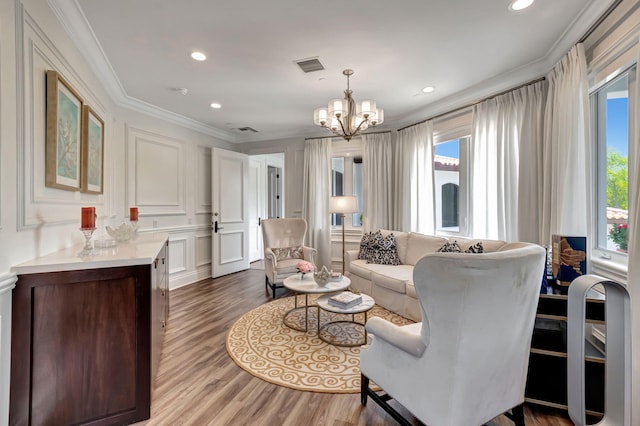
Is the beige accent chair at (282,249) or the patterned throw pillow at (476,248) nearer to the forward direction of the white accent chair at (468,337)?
the beige accent chair

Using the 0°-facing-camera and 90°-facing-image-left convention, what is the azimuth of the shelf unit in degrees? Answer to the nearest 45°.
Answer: approximately 45°

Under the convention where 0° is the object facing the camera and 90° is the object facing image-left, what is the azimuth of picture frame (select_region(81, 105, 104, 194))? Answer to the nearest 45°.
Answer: approximately 270°

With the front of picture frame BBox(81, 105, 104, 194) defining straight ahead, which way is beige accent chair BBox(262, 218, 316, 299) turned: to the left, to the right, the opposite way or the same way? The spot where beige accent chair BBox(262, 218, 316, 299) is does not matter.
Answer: to the right

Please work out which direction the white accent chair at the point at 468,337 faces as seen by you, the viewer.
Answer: facing away from the viewer and to the left of the viewer
